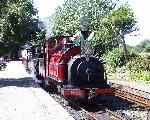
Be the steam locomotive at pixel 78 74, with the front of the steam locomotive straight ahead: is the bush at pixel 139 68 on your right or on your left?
on your left

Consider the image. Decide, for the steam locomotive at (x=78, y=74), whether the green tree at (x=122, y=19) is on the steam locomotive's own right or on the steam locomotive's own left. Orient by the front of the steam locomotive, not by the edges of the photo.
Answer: on the steam locomotive's own left

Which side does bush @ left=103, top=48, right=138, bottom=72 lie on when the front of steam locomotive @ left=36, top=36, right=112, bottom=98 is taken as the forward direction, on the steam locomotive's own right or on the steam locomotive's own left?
on the steam locomotive's own left
